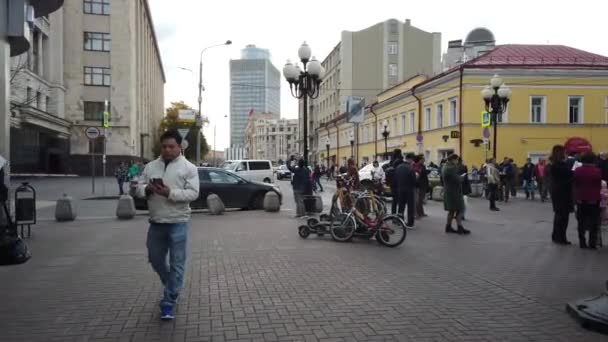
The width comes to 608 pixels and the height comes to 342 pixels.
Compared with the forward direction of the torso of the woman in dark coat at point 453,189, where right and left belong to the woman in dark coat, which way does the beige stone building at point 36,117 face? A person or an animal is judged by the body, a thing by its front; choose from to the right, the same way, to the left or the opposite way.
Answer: the same way

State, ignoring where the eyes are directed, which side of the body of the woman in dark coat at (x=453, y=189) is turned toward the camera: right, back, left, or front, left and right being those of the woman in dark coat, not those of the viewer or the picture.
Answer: right

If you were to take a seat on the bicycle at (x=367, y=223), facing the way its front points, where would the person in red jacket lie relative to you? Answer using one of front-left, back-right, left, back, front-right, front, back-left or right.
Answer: back

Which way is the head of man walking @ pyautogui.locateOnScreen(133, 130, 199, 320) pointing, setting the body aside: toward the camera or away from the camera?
toward the camera

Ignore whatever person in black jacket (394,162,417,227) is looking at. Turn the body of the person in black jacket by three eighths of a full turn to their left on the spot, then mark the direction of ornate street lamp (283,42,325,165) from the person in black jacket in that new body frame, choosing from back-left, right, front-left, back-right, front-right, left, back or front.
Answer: right

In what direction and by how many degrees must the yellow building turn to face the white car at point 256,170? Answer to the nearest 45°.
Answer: approximately 90° to its right

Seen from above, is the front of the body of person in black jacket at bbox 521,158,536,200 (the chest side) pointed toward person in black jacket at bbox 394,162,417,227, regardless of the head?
yes

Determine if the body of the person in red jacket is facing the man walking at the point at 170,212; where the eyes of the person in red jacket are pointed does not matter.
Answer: no

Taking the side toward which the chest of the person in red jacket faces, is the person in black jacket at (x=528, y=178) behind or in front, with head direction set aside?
in front
